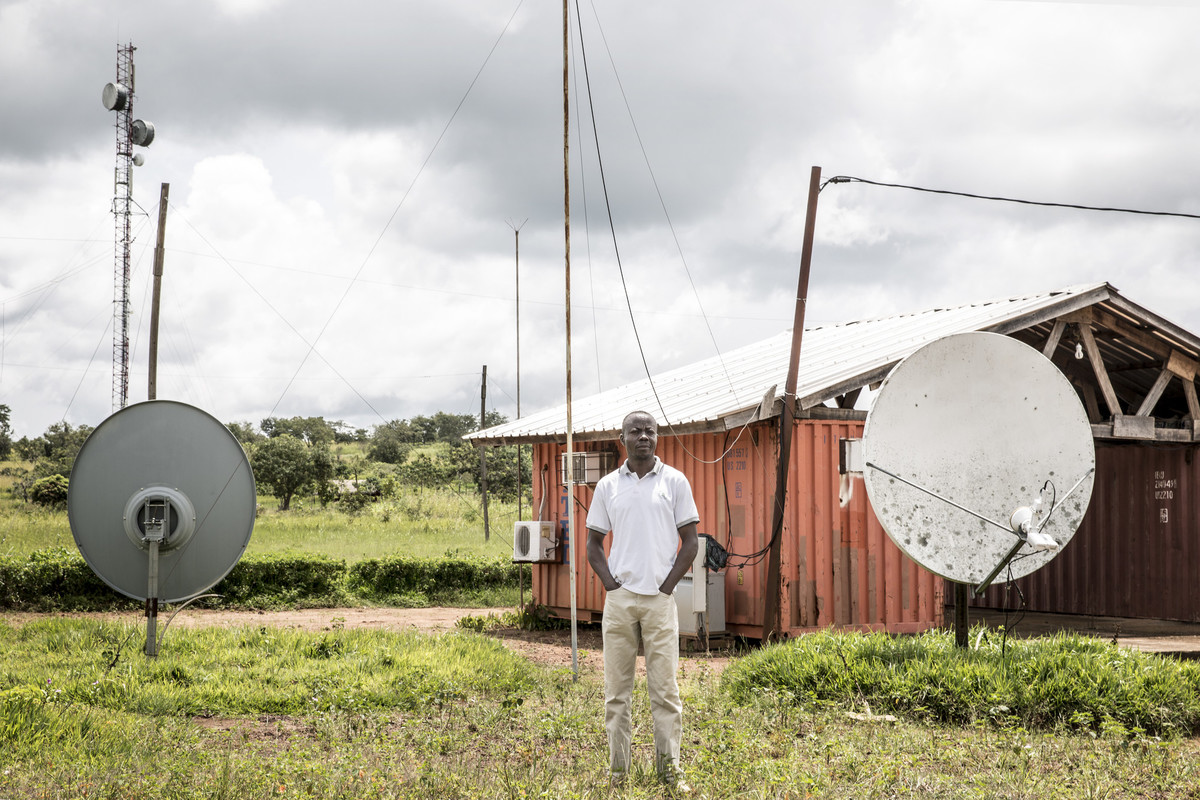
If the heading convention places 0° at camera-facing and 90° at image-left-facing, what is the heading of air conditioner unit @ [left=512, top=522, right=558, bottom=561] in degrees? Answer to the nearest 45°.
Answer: approximately 45°

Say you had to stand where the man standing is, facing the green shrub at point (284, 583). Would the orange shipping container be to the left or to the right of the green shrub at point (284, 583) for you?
right

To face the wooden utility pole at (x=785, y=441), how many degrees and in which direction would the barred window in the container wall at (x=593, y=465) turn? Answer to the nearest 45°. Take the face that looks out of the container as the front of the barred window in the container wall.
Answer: approximately 90° to its left

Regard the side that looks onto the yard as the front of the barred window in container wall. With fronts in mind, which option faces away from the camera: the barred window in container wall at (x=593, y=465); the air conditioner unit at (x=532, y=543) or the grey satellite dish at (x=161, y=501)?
the grey satellite dish

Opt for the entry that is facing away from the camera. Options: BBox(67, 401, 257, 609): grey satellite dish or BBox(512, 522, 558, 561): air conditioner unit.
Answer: the grey satellite dish

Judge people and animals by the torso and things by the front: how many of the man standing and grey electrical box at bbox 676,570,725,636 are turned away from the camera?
0

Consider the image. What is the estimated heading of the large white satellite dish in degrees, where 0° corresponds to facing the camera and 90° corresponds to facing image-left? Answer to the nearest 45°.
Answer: approximately 315°

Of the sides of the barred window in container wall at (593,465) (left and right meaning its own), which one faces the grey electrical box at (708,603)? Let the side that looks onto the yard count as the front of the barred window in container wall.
left

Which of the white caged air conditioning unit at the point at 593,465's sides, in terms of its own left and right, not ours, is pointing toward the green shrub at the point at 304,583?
right

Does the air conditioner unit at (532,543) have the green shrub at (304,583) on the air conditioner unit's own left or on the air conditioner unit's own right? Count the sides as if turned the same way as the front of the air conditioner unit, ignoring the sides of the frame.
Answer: on the air conditioner unit's own right

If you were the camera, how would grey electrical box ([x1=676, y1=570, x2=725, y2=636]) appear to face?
facing the viewer and to the left of the viewer
